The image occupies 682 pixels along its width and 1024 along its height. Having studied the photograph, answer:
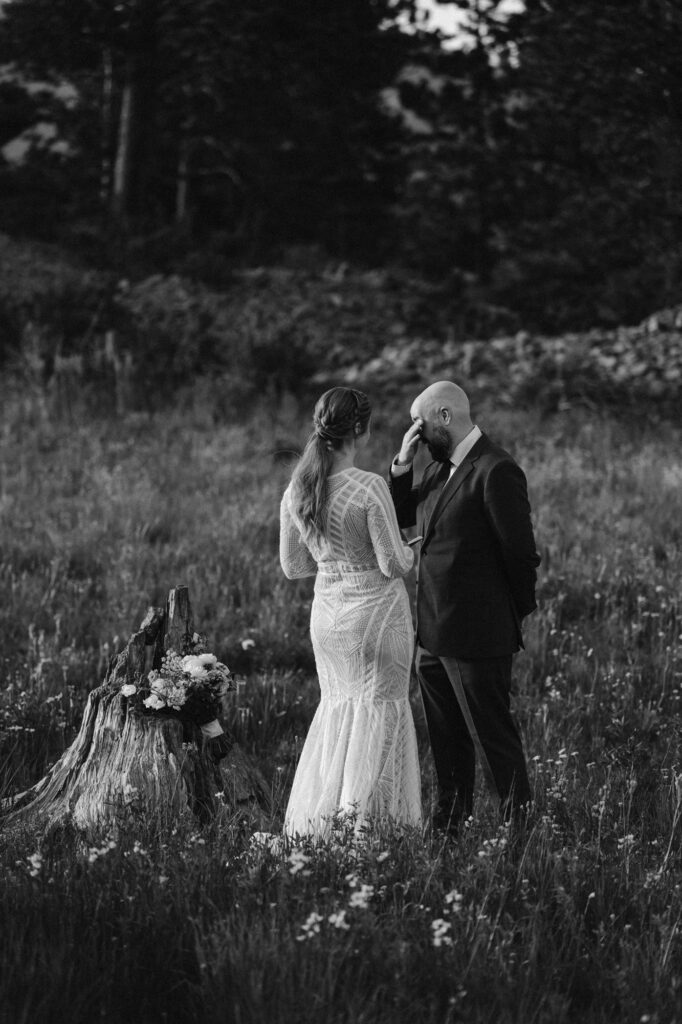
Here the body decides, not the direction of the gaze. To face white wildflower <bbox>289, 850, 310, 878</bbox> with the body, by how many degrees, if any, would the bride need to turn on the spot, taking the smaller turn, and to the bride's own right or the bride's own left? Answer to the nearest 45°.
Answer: approximately 135° to the bride's own right

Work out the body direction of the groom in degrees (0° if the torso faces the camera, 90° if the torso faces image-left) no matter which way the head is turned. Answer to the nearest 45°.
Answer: approximately 45°

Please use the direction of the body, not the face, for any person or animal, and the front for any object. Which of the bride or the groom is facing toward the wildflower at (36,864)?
the groom

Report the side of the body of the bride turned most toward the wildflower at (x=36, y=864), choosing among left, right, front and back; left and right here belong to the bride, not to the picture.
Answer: back

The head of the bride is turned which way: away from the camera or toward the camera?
away from the camera

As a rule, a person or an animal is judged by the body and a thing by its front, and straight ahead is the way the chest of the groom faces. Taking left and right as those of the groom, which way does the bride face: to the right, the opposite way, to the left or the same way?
the opposite way

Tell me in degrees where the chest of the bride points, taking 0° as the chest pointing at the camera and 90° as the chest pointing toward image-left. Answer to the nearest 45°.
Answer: approximately 225°

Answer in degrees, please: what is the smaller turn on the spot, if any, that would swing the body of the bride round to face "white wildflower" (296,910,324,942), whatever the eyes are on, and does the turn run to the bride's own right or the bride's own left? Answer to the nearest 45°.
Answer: approximately 135° to the bride's own right
